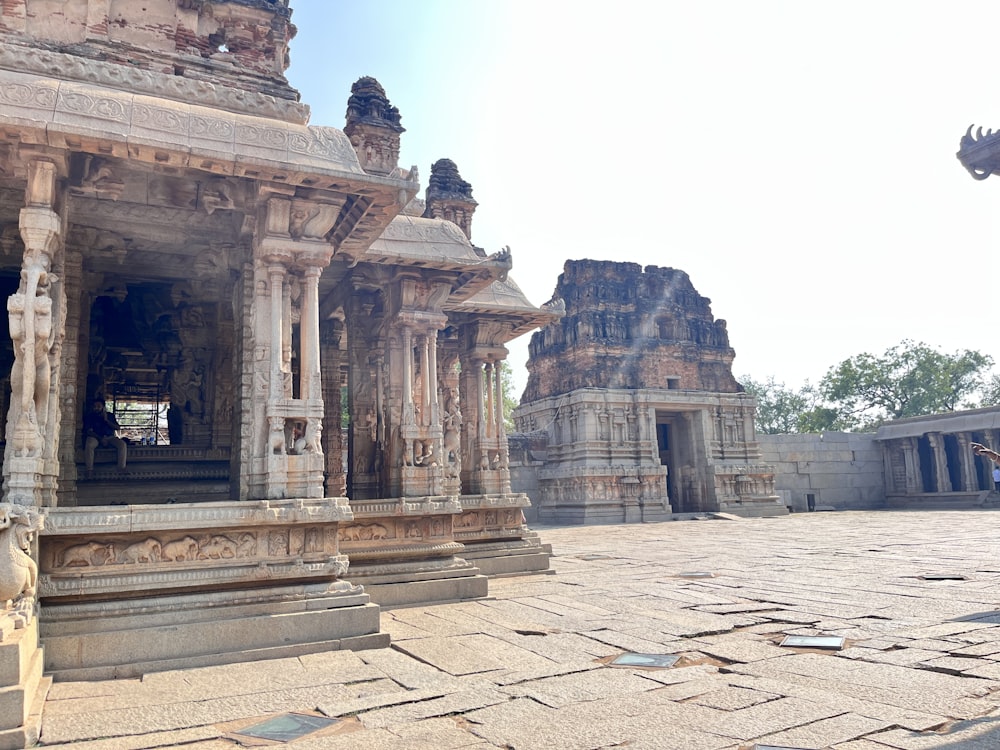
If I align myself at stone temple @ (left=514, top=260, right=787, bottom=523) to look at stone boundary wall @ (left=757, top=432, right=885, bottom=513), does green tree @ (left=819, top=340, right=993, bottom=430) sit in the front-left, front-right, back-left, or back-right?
front-left

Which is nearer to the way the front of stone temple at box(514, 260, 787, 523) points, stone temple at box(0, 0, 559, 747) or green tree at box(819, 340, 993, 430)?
the stone temple

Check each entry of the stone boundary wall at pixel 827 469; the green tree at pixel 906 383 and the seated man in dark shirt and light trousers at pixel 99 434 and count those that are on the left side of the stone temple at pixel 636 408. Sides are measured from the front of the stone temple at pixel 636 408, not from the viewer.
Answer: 2

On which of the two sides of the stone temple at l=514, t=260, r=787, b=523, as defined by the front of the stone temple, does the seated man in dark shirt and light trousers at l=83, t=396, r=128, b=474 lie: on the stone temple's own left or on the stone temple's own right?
on the stone temple's own right

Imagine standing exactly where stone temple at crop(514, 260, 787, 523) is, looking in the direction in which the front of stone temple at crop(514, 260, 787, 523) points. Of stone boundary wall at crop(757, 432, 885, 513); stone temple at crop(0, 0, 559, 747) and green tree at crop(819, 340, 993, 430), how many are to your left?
2

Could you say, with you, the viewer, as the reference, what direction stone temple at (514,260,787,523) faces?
facing the viewer and to the right of the viewer

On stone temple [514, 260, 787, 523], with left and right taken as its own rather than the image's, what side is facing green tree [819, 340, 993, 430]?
left

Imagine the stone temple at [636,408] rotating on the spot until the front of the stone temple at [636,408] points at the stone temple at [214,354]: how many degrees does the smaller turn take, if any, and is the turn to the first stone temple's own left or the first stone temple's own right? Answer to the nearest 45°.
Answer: approximately 45° to the first stone temple's own right

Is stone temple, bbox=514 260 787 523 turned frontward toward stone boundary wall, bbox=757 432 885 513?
no
